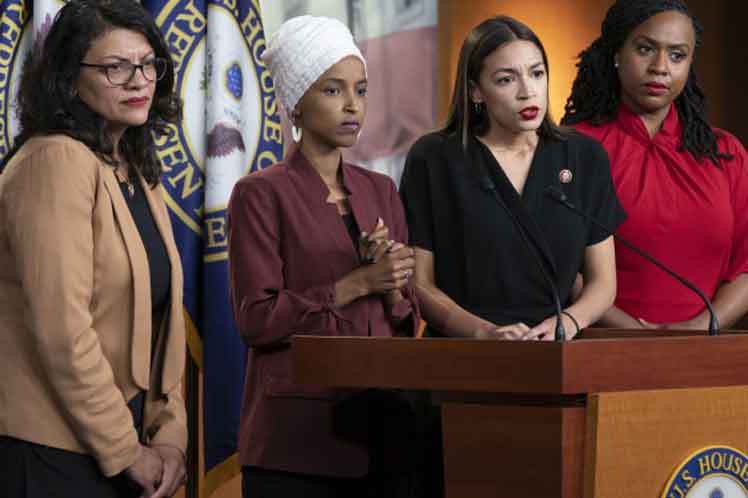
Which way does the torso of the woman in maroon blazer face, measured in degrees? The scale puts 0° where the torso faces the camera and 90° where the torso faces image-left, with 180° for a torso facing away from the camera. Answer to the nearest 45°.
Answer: approximately 315°

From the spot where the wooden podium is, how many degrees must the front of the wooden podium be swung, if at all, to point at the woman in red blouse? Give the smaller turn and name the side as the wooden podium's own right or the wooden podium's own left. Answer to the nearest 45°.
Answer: approximately 135° to the wooden podium's own left

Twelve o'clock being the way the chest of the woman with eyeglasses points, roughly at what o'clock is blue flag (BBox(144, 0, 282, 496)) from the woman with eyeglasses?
The blue flag is roughly at 8 o'clock from the woman with eyeglasses.

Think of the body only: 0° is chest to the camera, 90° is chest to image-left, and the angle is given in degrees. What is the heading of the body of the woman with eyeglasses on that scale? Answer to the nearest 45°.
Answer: approximately 315°

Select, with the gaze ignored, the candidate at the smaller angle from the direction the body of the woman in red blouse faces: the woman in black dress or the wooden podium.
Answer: the wooden podium

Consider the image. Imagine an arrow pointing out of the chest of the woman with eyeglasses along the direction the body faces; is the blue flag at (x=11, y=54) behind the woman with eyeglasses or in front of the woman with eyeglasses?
behind

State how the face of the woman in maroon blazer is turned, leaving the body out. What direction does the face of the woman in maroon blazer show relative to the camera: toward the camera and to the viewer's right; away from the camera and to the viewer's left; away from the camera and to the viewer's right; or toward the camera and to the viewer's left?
toward the camera and to the viewer's right

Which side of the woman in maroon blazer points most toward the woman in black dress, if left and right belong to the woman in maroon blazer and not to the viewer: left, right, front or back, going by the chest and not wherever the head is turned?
left
